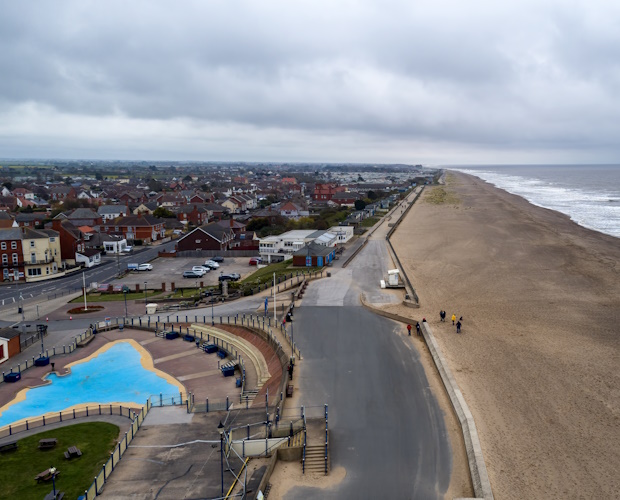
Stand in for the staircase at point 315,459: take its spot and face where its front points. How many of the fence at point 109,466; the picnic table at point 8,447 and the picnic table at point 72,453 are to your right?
3

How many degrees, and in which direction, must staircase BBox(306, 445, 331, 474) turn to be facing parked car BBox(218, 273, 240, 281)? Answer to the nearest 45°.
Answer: approximately 180°

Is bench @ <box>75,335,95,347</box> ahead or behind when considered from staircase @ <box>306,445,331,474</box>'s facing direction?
behind

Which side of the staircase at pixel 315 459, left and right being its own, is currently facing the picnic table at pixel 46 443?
right

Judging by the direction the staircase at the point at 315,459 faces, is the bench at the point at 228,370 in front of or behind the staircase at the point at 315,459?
behind

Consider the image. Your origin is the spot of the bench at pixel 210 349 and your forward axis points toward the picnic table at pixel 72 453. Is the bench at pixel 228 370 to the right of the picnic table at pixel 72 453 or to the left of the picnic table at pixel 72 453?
left

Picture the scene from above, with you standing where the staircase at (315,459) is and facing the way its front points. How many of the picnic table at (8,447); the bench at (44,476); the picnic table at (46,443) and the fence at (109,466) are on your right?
4

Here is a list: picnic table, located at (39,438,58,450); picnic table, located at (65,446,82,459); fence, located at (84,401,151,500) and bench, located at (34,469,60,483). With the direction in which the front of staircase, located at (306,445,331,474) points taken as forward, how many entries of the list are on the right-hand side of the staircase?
4

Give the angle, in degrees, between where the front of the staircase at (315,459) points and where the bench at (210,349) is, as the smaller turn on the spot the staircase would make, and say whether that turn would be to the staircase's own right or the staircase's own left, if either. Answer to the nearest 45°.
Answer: approximately 135° to the staircase's own right

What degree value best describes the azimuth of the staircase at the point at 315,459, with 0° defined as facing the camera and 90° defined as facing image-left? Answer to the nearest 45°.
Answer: approximately 0°

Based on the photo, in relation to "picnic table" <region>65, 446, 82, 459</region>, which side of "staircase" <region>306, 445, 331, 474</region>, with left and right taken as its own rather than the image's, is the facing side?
right

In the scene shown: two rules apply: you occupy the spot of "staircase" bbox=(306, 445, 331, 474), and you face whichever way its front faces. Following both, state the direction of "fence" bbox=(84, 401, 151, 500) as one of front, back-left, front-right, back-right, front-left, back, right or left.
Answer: right

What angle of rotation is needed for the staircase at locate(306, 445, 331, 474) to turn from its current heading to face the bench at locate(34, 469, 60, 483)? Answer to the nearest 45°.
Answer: approximately 90° to its right
